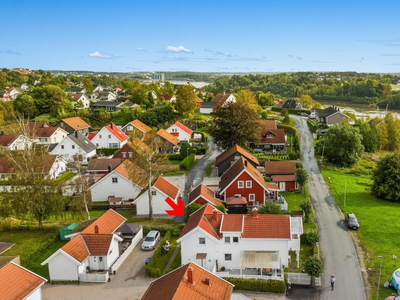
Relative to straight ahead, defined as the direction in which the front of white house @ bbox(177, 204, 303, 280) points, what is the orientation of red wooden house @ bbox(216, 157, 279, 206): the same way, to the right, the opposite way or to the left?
the same way

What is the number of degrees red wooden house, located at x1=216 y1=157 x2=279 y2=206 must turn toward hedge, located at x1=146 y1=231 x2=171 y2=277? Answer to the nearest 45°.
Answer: approximately 45° to its right

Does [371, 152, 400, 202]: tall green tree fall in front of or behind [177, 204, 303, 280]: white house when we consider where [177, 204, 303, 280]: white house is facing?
behind

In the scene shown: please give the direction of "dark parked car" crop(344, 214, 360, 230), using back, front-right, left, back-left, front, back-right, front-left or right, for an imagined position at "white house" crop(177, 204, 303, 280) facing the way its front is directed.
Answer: back-left

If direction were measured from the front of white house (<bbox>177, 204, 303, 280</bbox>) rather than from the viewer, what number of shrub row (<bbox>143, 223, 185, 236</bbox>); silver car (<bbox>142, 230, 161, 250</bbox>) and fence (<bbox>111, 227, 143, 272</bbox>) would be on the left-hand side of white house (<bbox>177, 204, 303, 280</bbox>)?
0

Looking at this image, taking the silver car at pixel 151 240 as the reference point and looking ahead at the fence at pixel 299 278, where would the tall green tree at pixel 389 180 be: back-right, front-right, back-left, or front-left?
front-left

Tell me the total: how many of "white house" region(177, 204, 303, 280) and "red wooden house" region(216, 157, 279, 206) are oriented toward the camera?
2

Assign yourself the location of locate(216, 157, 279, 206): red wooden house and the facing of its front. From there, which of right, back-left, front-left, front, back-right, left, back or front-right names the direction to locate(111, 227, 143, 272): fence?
front-right

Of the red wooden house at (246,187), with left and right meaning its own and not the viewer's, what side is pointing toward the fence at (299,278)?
front

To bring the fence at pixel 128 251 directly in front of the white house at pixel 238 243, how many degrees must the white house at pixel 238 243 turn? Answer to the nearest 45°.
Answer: approximately 90° to its right

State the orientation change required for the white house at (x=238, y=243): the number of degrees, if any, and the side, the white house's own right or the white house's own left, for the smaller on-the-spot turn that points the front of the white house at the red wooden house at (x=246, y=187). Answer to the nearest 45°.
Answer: approximately 180°

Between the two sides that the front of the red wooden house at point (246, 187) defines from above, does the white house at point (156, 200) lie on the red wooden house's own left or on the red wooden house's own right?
on the red wooden house's own right

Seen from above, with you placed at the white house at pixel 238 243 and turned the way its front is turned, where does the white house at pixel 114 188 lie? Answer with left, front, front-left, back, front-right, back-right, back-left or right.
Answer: back-right

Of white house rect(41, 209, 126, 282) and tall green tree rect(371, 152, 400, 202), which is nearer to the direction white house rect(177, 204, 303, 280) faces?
the white house

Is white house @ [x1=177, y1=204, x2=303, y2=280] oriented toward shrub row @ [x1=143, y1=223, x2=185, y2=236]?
no

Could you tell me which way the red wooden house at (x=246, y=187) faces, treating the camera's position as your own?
facing the viewer

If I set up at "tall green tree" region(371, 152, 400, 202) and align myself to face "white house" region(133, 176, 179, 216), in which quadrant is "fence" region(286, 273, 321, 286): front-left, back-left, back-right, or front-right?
front-left

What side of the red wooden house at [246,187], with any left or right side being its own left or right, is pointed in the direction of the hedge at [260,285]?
front
